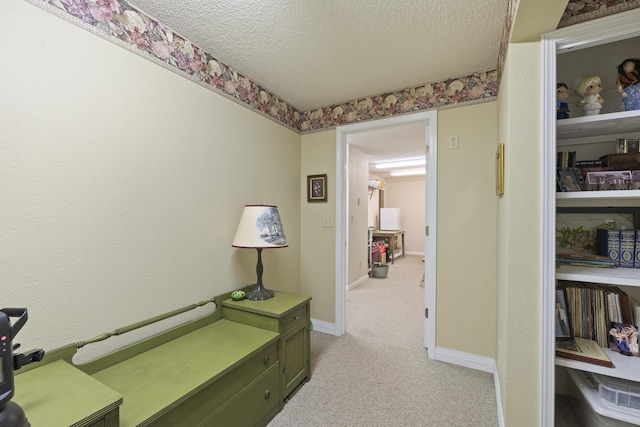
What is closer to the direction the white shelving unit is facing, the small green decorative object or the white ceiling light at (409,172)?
the small green decorative object

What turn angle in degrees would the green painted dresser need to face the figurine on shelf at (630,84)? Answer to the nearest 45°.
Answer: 0° — it already faces it

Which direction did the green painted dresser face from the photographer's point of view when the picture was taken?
facing the viewer and to the right of the viewer

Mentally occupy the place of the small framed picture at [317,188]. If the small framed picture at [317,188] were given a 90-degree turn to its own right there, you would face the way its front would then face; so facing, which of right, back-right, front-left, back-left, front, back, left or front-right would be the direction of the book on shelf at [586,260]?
back-left

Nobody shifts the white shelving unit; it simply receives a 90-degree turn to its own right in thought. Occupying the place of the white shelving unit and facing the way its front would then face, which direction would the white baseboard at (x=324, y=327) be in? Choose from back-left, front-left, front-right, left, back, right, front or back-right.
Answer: front-left

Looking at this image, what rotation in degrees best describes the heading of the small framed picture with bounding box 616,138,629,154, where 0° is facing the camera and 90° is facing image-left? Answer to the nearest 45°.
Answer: approximately 45°

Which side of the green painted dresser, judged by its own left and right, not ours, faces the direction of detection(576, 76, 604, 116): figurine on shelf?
front

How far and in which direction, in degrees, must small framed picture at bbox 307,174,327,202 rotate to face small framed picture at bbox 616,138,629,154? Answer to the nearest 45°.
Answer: approximately 45° to its left

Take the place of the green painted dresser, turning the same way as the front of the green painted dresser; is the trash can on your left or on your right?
on your left

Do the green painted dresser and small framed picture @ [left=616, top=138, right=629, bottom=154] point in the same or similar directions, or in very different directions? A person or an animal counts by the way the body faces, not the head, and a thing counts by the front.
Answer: very different directions

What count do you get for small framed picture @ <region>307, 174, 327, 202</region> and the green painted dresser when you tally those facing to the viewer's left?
0

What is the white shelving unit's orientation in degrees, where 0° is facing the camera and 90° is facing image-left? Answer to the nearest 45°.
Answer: approximately 45°
